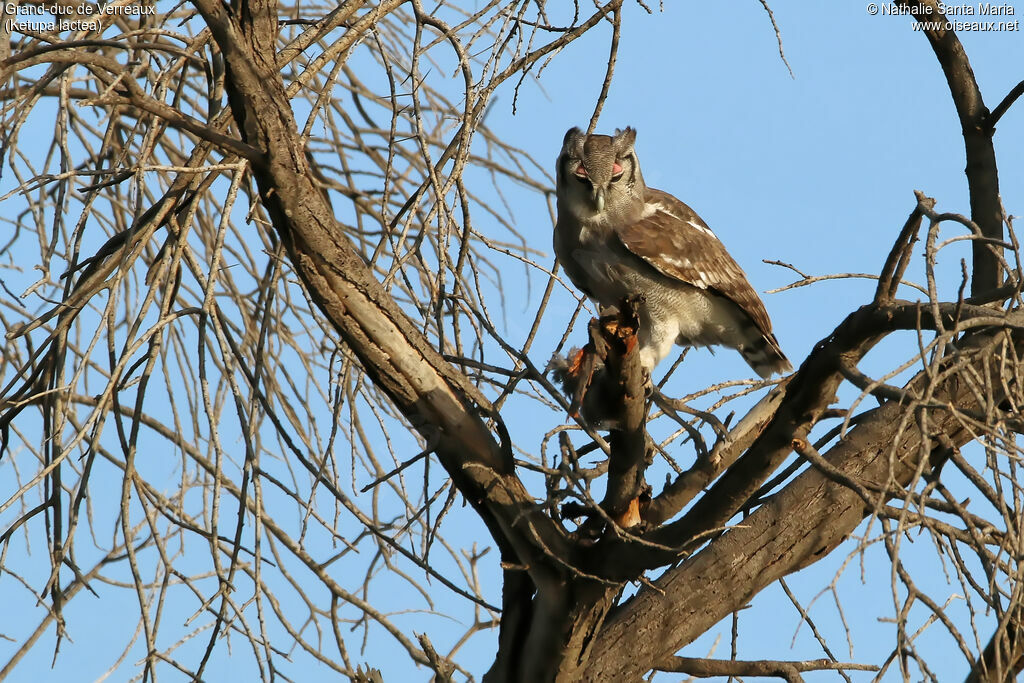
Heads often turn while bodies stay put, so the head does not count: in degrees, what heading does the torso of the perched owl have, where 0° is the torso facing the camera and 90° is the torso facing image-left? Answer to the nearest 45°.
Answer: approximately 45°
